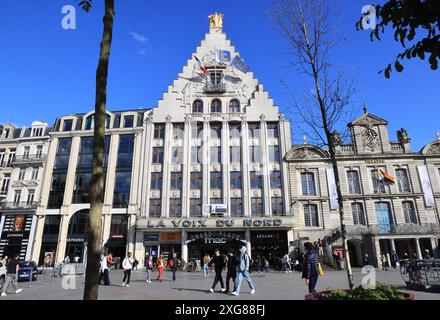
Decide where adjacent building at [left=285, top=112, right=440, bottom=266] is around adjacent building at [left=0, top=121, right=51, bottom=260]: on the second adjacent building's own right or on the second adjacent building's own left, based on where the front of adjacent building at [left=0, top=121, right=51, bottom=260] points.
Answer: on the second adjacent building's own left

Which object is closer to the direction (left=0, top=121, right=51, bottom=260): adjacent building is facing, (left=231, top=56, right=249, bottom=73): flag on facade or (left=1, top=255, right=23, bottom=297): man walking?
the man walking

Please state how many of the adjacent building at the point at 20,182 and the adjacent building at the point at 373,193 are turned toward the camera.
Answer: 2

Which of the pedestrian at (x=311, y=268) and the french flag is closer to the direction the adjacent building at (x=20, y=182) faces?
the pedestrian

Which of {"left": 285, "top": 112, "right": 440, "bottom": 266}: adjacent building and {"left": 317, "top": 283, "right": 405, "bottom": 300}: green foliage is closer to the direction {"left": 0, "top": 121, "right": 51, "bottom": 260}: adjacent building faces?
the green foliage

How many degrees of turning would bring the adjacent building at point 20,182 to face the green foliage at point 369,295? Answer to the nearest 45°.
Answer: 0° — it already faces it

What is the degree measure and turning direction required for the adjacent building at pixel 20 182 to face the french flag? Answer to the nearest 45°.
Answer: approximately 45° to its left

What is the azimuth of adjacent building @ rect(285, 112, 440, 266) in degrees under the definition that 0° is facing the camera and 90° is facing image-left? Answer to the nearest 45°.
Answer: approximately 0°
